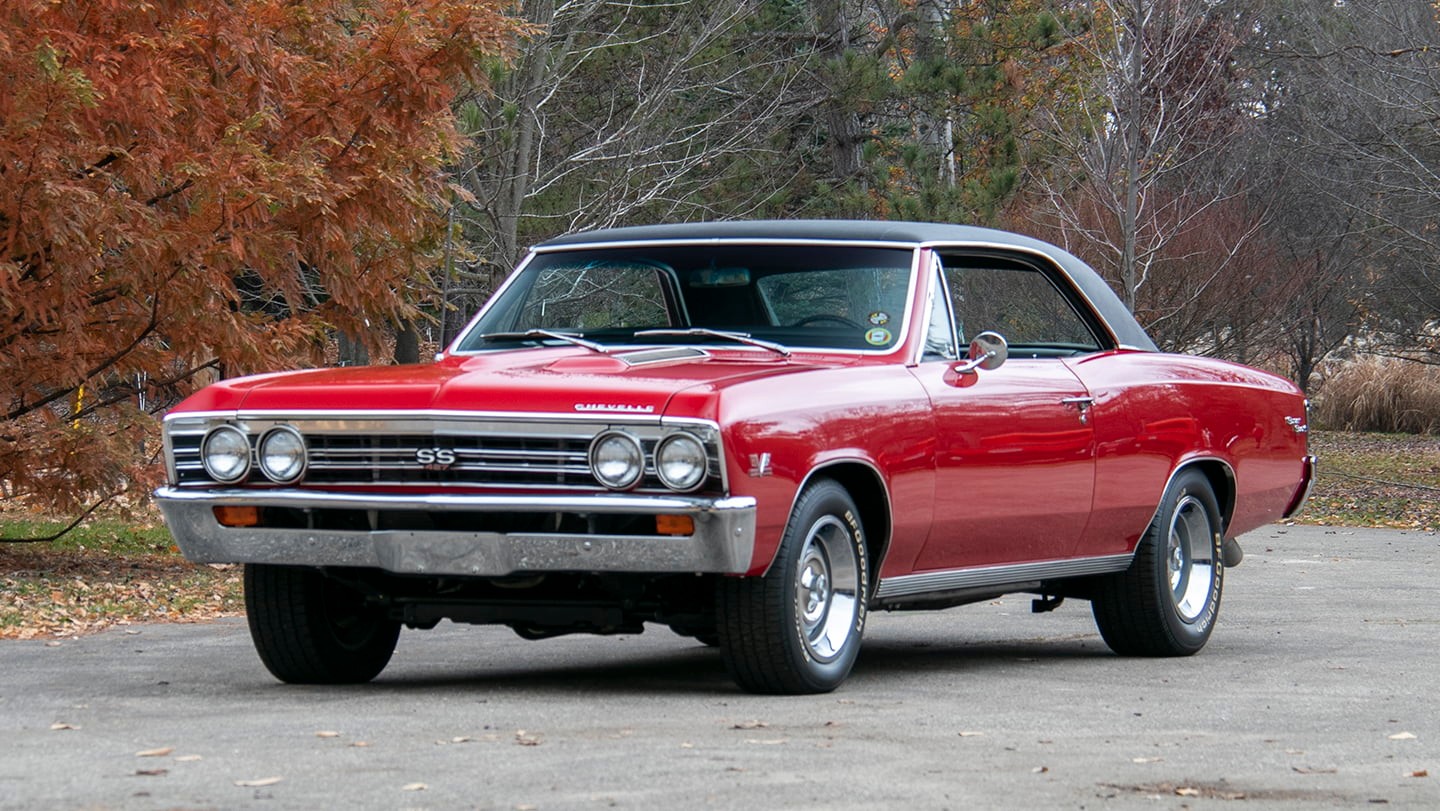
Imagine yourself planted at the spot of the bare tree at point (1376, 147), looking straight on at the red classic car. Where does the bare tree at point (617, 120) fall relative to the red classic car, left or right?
right

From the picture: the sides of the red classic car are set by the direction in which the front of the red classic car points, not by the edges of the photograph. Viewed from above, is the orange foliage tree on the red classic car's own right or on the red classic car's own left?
on the red classic car's own right

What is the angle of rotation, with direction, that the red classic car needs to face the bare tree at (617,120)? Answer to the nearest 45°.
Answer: approximately 135° to its right

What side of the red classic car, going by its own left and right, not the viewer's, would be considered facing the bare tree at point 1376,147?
back

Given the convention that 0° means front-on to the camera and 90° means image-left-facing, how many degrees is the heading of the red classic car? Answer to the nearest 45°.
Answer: approximately 45°
